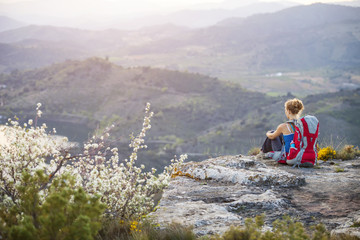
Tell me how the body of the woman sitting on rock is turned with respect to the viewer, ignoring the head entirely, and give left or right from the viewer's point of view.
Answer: facing away from the viewer and to the left of the viewer

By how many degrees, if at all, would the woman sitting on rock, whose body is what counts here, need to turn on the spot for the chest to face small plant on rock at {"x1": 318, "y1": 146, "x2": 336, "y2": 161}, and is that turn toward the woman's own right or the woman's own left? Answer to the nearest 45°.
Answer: approximately 90° to the woman's own right

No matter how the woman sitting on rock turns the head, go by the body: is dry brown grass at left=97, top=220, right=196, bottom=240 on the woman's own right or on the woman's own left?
on the woman's own left

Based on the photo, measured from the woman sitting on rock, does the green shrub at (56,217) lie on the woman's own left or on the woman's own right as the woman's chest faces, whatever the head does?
on the woman's own left

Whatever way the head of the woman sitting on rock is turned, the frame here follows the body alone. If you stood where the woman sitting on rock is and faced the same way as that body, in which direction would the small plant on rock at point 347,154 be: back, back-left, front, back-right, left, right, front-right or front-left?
right

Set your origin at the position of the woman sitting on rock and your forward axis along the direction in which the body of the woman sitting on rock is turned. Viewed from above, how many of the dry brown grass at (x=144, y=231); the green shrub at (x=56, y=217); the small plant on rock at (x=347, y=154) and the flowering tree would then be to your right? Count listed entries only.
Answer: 1

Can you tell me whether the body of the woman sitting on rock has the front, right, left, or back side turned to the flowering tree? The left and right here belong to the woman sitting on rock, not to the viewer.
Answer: left

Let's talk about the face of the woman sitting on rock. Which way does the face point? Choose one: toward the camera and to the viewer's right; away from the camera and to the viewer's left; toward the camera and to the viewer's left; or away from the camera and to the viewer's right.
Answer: away from the camera and to the viewer's left

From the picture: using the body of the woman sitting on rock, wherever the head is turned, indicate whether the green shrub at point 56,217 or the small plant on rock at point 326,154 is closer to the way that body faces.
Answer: the small plant on rock
